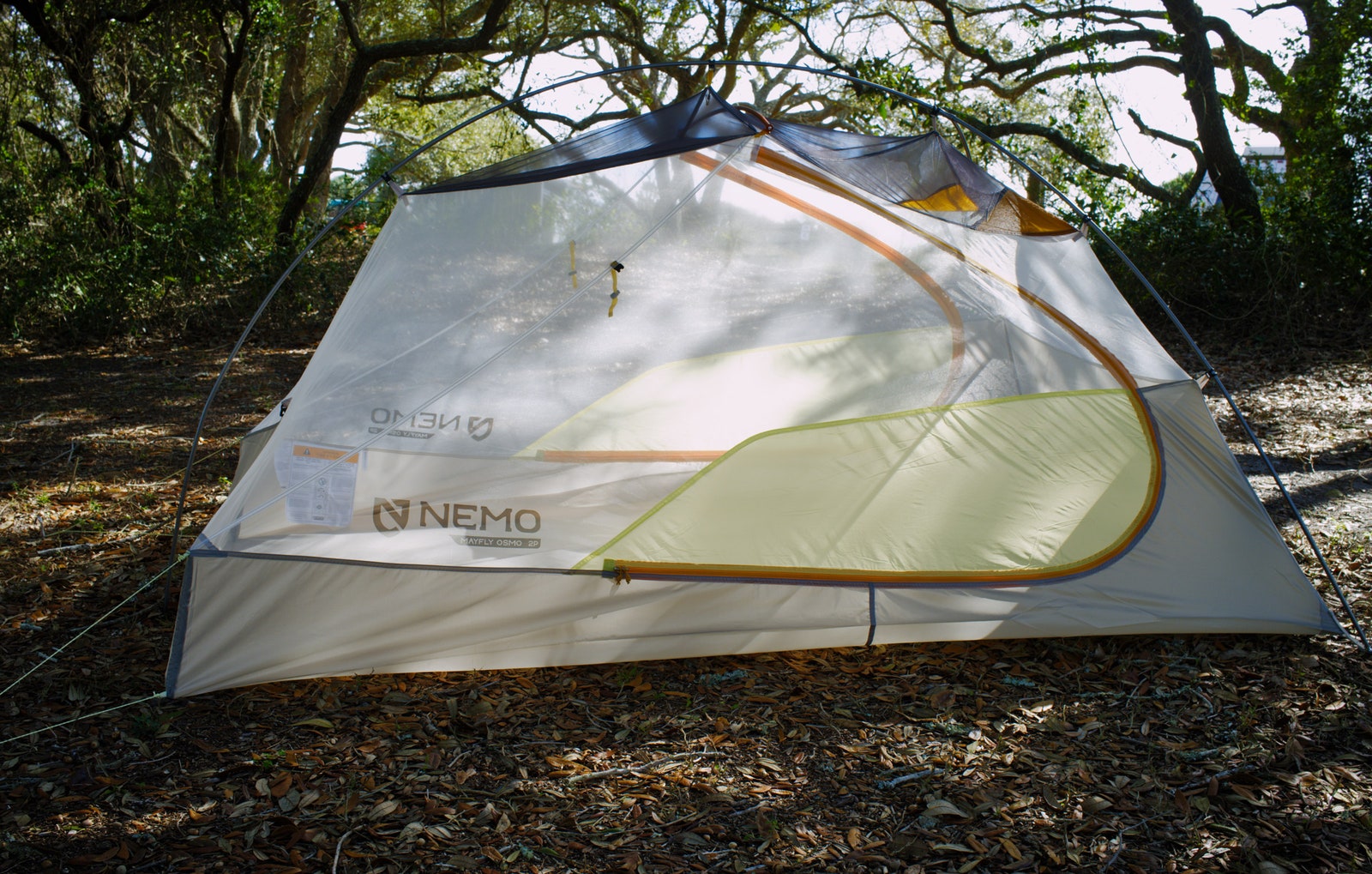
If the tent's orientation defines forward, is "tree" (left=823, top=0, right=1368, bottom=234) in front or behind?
behind

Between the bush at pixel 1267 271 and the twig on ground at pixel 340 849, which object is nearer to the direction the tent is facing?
the twig on ground

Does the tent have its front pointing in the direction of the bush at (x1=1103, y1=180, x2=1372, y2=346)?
no

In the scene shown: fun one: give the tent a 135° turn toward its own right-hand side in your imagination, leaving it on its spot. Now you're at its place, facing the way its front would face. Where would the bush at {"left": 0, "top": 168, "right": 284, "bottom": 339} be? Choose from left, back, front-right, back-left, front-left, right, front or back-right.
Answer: front

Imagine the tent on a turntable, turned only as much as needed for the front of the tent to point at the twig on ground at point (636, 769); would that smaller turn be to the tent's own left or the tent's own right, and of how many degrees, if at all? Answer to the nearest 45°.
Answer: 0° — it already faces it

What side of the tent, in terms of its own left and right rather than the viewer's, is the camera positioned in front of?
front

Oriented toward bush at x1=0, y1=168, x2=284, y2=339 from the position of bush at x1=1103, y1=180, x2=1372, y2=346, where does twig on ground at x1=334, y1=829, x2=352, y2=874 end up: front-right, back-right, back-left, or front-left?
front-left
